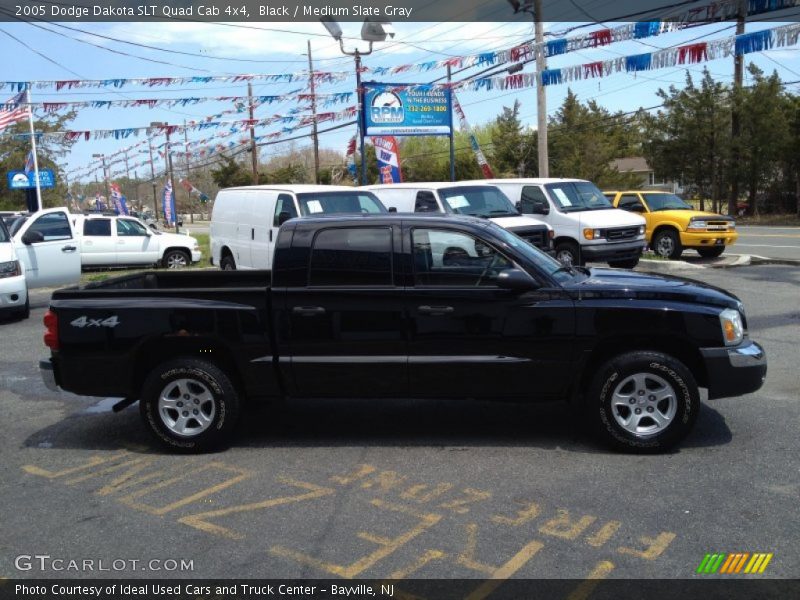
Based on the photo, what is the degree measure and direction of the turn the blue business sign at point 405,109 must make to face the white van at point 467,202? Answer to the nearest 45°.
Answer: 0° — it already faces it

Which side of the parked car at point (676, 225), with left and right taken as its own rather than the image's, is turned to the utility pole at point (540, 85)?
back

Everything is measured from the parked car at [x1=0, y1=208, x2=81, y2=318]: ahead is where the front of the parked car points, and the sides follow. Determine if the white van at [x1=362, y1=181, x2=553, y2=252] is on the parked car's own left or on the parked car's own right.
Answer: on the parked car's own left

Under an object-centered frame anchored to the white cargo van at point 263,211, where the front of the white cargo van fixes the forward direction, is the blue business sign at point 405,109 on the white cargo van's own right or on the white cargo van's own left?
on the white cargo van's own left

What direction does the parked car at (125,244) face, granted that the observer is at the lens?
facing to the right of the viewer

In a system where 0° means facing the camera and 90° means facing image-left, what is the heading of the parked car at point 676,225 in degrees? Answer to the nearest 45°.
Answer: approximately 315°

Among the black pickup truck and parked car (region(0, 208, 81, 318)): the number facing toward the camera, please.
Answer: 1

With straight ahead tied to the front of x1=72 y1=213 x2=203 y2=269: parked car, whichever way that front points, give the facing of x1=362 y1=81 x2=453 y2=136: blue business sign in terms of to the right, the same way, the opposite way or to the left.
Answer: to the right

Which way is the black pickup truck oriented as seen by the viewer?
to the viewer's right

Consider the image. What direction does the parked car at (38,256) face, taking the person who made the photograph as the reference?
facing the viewer

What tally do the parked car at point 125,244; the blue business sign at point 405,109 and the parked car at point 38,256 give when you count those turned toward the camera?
2

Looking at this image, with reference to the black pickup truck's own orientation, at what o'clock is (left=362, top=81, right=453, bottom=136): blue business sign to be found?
The blue business sign is roughly at 9 o'clock from the black pickup truck.

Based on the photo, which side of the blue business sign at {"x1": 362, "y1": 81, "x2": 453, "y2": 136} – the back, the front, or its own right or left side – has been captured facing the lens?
front

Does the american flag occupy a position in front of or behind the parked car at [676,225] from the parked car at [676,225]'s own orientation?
behind
